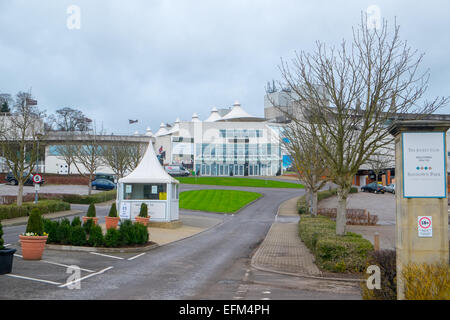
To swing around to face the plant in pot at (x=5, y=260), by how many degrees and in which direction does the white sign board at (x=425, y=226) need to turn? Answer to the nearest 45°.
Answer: approximately 90° to its right

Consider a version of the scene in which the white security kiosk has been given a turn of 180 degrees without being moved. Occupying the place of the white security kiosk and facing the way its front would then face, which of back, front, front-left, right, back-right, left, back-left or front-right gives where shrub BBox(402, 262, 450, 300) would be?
back

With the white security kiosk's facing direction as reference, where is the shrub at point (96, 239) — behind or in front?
in front

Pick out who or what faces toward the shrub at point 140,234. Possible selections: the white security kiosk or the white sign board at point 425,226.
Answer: the white security kiosk

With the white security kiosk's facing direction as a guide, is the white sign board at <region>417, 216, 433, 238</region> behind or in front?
in front

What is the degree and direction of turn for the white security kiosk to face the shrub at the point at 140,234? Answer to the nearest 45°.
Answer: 0° — it already faces it

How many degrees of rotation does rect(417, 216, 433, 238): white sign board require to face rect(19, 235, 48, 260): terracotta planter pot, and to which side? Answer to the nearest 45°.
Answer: approximately 90° to its right

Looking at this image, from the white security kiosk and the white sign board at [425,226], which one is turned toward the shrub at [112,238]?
the white security kiosk

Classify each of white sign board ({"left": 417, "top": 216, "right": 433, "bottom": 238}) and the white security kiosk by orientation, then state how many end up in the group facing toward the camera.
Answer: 2
